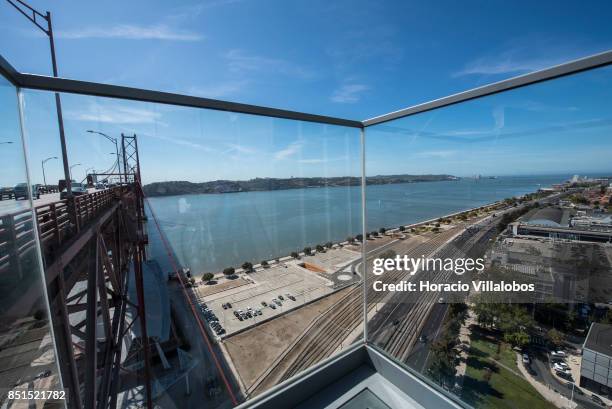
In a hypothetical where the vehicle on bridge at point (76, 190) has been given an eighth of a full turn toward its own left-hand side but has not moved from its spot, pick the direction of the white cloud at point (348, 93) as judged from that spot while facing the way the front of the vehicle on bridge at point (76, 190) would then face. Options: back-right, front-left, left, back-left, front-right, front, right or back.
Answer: left

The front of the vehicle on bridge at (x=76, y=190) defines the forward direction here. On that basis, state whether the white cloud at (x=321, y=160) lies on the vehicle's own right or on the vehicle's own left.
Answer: on the vehicle's own right
